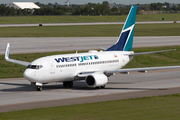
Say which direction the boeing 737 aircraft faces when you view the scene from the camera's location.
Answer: facing the viewer and to the left of the viewer
